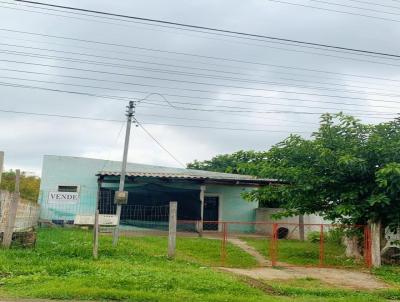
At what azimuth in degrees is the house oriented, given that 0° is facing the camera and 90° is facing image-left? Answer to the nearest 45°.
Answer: approximately 0°

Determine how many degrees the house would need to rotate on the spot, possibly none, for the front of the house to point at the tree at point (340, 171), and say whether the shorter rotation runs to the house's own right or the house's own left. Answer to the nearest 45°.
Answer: approximately 45° to the house's own left

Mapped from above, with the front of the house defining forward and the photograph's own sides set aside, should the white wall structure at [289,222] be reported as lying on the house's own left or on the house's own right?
on the house's own left
